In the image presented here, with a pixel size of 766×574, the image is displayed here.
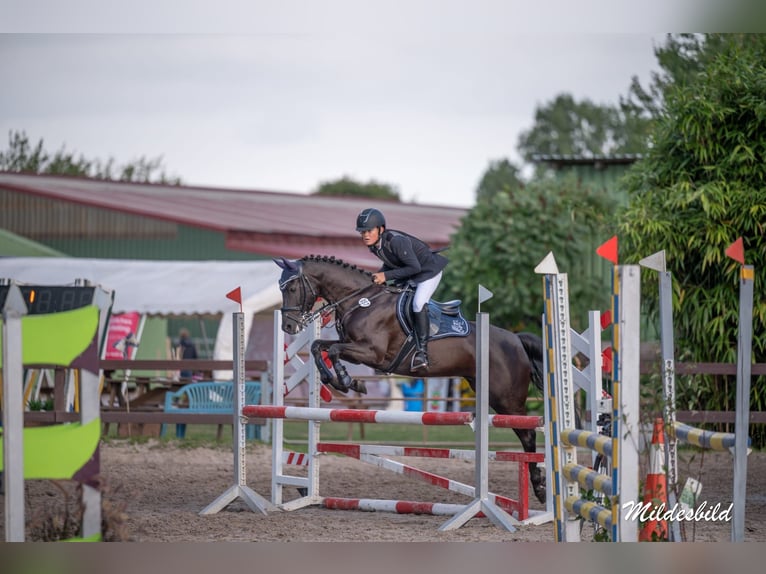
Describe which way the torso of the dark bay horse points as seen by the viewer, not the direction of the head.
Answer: to the viewer's left

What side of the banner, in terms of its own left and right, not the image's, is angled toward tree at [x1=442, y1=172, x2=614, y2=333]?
left

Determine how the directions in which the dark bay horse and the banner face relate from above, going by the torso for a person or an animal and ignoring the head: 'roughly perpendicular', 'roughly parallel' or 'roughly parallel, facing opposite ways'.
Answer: roughly perpendicular

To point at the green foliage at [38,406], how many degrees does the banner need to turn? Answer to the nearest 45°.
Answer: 0° — it already faces it

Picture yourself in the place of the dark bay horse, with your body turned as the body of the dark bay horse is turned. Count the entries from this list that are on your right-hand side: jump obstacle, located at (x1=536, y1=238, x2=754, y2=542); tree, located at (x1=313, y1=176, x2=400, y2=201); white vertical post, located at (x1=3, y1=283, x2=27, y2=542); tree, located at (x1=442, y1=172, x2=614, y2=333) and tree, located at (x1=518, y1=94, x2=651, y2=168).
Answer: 3

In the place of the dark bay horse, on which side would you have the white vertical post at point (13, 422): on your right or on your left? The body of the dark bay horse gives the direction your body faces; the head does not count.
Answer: on your left

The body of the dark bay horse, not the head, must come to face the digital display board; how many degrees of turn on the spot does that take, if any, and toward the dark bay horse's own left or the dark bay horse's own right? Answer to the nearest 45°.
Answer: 0° — it already faces it

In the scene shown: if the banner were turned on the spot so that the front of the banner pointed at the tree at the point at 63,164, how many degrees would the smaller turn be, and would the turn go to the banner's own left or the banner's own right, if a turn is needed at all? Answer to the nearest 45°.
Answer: approximately 180°

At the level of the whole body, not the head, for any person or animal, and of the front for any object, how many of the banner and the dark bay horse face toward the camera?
1
